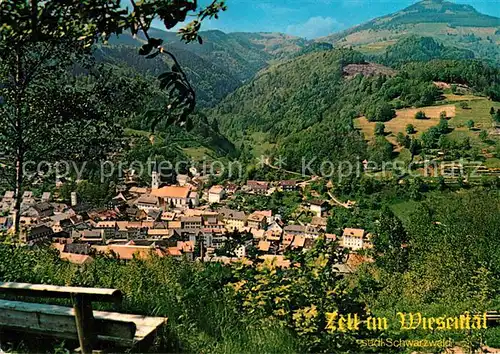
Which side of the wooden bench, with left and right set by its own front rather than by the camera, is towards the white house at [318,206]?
front

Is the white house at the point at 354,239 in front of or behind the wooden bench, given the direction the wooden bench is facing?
in front

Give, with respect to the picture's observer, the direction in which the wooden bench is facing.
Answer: facing away from the viewer and to the right of the viewer
